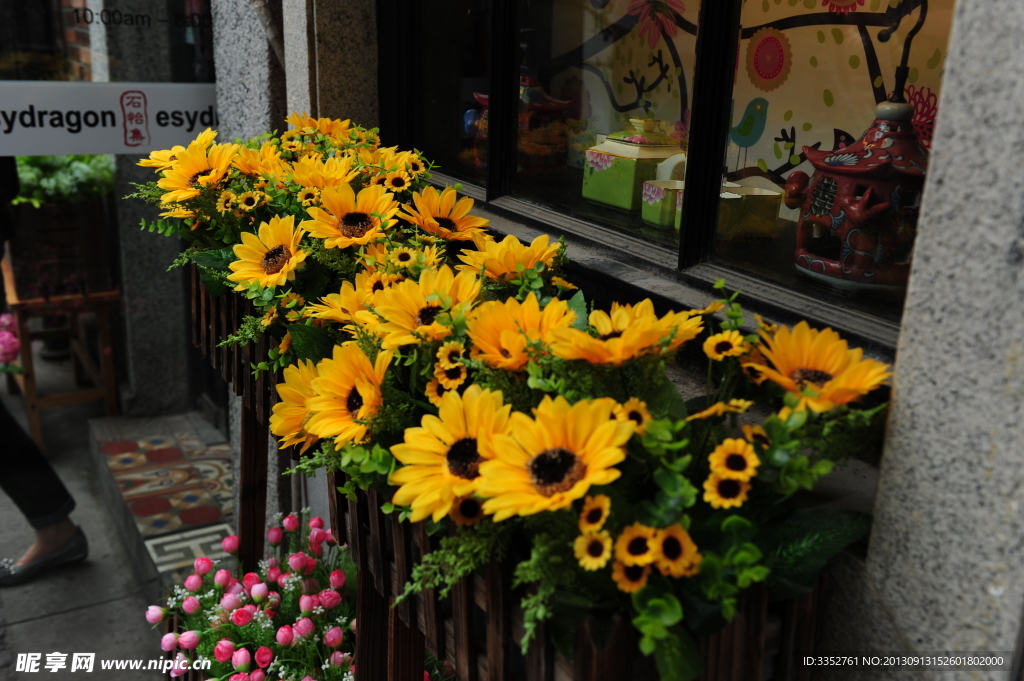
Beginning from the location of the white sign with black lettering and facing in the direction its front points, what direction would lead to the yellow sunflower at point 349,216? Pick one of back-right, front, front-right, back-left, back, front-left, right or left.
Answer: front

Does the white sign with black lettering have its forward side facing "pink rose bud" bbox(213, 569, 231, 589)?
yes

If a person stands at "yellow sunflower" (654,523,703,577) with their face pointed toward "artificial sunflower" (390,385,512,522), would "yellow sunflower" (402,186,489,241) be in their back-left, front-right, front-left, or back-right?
front-right

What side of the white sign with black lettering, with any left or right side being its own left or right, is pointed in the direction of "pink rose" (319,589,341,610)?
front

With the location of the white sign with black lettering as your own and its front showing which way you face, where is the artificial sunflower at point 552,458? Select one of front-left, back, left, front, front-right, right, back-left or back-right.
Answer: front

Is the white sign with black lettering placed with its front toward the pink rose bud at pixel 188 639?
yes

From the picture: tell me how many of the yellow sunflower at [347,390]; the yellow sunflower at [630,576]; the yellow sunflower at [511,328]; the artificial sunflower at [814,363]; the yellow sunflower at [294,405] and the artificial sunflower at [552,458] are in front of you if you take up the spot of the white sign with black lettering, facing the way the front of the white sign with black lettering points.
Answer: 6

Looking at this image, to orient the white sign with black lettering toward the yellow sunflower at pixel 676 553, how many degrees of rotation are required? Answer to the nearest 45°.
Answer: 0° — it already faces it

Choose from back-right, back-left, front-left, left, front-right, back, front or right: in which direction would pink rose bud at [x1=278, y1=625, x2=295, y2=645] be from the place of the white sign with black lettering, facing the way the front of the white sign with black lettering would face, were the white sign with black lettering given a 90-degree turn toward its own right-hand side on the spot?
left

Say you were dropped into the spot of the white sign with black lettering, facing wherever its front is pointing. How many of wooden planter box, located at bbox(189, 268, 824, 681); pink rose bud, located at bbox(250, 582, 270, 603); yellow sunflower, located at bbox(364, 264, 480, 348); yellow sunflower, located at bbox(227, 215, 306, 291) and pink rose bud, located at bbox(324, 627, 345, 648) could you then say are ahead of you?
5

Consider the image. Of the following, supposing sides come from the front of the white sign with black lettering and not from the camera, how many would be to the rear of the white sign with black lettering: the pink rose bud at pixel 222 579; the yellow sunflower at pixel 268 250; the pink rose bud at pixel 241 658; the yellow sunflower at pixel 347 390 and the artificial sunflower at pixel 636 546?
0

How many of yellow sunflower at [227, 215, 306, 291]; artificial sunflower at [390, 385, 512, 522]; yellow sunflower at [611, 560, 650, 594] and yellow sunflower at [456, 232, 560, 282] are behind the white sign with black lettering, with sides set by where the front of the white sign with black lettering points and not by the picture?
0

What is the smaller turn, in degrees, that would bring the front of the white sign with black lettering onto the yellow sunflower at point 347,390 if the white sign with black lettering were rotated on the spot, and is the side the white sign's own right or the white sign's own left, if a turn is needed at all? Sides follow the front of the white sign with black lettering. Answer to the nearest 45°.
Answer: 0° — it already faces it

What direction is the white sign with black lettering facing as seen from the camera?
toward the camera

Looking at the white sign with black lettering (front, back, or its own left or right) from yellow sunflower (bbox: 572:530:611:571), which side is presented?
front
